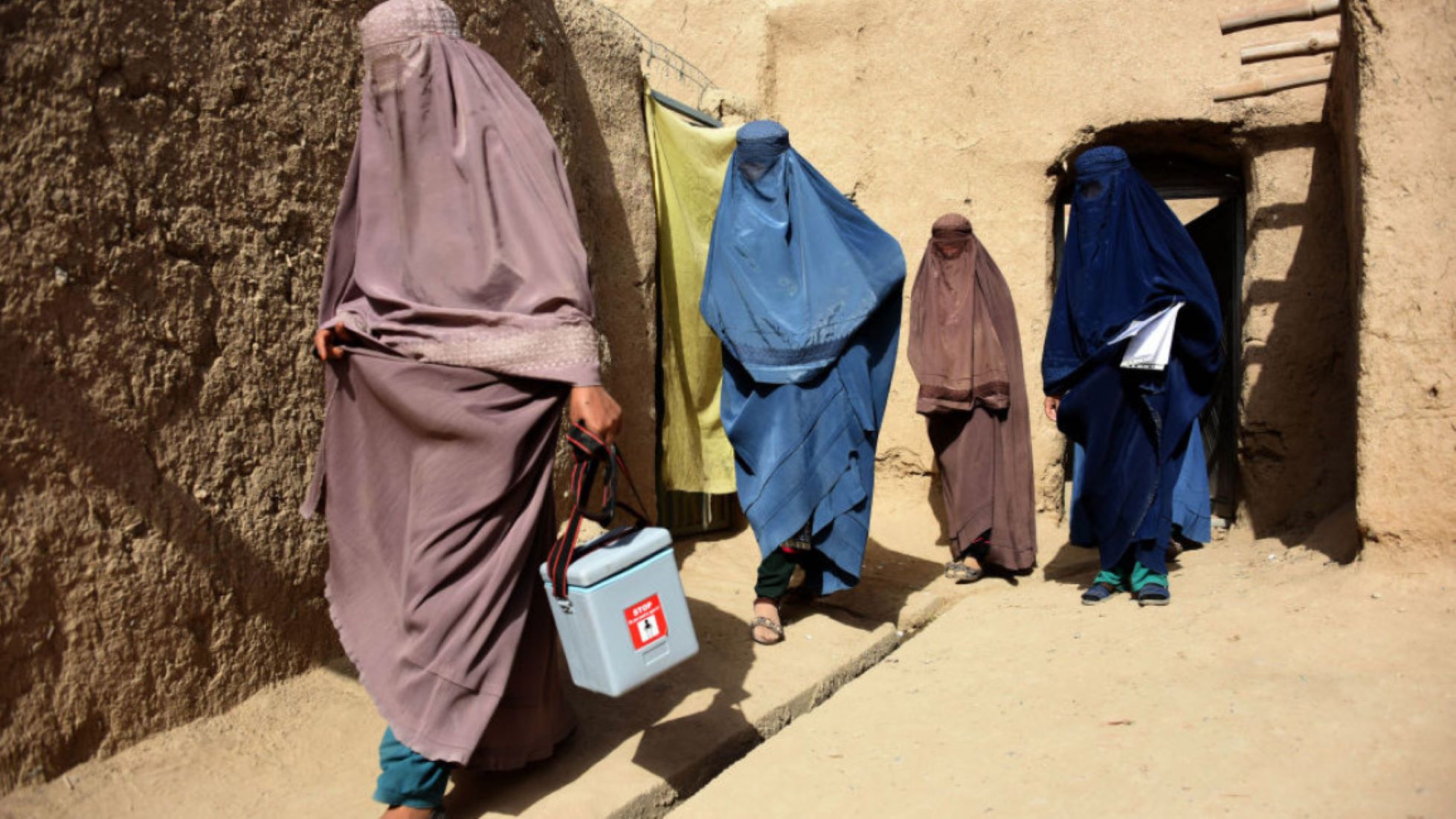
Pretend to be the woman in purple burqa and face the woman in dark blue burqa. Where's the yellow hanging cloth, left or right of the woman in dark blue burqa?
left

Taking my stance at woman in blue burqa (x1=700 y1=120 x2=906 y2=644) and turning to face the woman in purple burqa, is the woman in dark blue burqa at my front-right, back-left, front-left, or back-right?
back-left

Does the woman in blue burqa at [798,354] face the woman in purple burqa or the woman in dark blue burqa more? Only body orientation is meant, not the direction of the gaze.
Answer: the woman in purple burqa

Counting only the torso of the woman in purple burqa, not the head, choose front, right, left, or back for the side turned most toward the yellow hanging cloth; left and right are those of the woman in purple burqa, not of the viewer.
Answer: back

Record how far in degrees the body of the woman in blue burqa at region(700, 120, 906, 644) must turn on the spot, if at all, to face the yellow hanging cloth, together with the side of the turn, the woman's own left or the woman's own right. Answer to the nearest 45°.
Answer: approximately 135° to the woman's own right

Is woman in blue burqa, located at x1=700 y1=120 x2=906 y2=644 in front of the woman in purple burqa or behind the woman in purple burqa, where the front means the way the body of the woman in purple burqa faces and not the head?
behind

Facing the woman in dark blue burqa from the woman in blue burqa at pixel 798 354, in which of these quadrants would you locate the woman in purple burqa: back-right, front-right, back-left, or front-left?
back-right

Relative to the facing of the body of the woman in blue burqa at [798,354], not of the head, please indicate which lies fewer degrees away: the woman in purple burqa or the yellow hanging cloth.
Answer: the woman in purple burqa

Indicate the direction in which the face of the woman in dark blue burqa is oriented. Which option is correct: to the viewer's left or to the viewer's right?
to the viewer's left

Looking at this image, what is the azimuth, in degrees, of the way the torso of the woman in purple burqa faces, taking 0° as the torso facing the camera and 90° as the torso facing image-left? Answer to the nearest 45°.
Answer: approximately 45°

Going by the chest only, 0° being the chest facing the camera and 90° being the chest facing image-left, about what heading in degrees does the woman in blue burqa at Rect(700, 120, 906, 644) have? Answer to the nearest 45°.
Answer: approximately 0°
